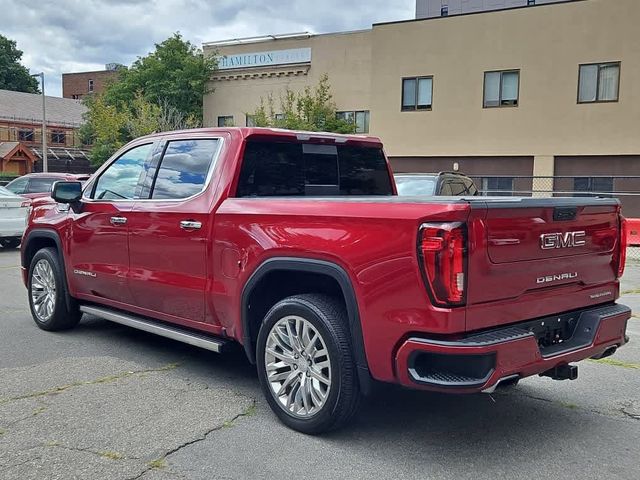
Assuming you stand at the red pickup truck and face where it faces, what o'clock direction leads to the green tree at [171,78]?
The green tree is roughly at 1 o'clock from the red pickup truck.

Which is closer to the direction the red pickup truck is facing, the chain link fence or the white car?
the white car

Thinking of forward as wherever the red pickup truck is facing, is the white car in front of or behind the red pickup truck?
in front

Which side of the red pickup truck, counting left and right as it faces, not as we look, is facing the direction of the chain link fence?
right

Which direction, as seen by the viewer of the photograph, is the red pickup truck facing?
facing away from the viewer and to the left of the viewer

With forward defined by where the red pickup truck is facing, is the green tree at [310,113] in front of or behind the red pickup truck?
in front

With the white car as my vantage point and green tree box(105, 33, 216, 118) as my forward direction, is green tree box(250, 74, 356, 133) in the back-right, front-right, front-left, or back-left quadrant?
front-right
